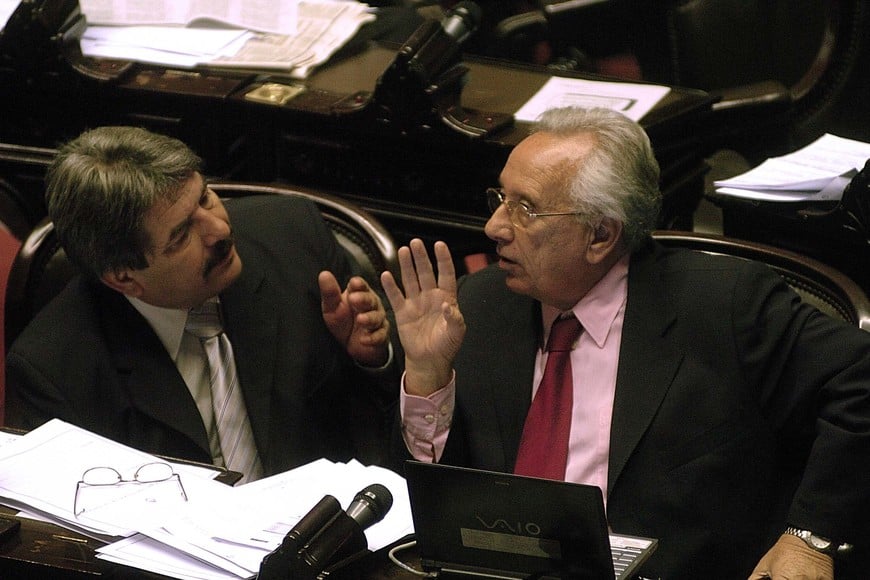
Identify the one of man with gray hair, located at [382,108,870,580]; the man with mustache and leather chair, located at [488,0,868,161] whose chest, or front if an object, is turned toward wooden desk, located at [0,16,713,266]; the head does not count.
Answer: the leather chair

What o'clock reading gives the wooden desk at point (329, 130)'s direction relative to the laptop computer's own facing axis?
The wooden desk is roughly at 10 o'clock from the laptop computer.

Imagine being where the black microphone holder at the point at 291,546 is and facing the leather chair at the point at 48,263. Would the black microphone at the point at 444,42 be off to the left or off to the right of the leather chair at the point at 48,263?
right

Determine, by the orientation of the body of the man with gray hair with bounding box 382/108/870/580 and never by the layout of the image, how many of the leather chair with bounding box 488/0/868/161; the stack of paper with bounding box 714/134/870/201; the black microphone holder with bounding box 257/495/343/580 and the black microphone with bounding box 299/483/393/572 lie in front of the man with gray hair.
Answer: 2

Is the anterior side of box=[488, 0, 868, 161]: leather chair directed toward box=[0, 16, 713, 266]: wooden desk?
yes

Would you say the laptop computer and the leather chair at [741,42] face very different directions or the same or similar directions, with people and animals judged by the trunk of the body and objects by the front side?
very different directions

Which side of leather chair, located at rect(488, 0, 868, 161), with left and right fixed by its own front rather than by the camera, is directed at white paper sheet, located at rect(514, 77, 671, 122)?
front

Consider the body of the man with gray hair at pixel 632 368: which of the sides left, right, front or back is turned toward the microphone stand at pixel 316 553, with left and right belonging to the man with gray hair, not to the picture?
front

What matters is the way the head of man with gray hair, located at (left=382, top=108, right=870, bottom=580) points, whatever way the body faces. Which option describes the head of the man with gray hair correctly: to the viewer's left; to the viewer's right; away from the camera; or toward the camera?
to the viewer's left

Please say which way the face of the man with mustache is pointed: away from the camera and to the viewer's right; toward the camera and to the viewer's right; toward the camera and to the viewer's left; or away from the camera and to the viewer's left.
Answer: toward the camera and to the viewer's right

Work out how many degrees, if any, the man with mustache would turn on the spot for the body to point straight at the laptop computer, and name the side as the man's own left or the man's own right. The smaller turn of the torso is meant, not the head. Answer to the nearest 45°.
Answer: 0° — they already face it

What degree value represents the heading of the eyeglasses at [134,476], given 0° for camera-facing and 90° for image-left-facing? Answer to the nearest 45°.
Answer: approximately 180°

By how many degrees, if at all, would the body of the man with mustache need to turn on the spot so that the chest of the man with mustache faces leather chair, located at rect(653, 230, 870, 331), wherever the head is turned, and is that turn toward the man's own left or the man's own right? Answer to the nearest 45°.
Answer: approximately 45° to the man's own left

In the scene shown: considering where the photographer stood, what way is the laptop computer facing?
facing away from the viewer and to the right of the viewer
